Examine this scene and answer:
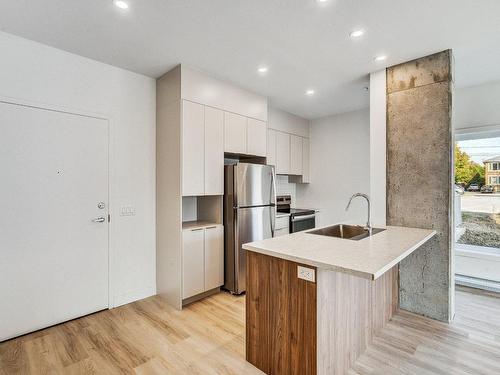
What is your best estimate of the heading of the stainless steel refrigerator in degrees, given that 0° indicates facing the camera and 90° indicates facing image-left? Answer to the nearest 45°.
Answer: approximately 315°

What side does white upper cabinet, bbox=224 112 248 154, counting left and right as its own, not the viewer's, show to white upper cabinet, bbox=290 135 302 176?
left
